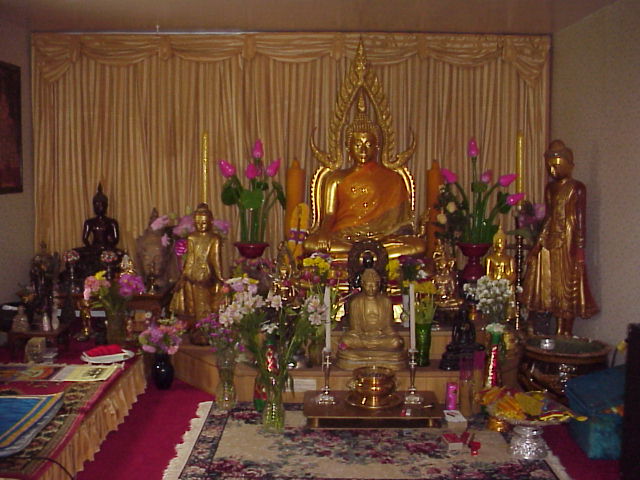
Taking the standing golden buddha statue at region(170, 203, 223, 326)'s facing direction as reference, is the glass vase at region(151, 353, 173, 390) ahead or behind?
ahead

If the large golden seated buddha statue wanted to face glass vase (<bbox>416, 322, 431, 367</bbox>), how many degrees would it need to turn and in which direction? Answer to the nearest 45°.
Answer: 0° — it already faces it

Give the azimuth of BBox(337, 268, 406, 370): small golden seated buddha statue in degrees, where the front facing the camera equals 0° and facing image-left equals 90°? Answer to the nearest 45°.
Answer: approximately 0°

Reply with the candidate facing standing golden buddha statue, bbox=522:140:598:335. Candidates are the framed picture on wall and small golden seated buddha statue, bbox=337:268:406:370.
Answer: the framed picture on wall

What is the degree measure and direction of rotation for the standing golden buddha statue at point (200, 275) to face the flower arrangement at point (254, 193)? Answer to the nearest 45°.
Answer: approximately 135° to its left

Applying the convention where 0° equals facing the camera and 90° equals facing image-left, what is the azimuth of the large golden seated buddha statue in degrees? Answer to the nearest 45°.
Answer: approximately 0°

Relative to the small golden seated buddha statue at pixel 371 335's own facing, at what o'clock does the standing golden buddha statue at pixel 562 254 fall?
The standing golden buddha statue is roughly at 8 o'clock from the small golden seated buddha statue.

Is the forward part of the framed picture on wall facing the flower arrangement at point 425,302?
yes

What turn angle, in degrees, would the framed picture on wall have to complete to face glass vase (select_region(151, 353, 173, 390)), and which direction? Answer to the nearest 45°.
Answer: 0° — it already faces it

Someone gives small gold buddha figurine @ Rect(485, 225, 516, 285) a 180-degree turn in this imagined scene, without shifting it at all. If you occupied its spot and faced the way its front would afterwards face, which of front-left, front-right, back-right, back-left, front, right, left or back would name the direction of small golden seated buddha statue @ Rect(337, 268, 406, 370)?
back-left
